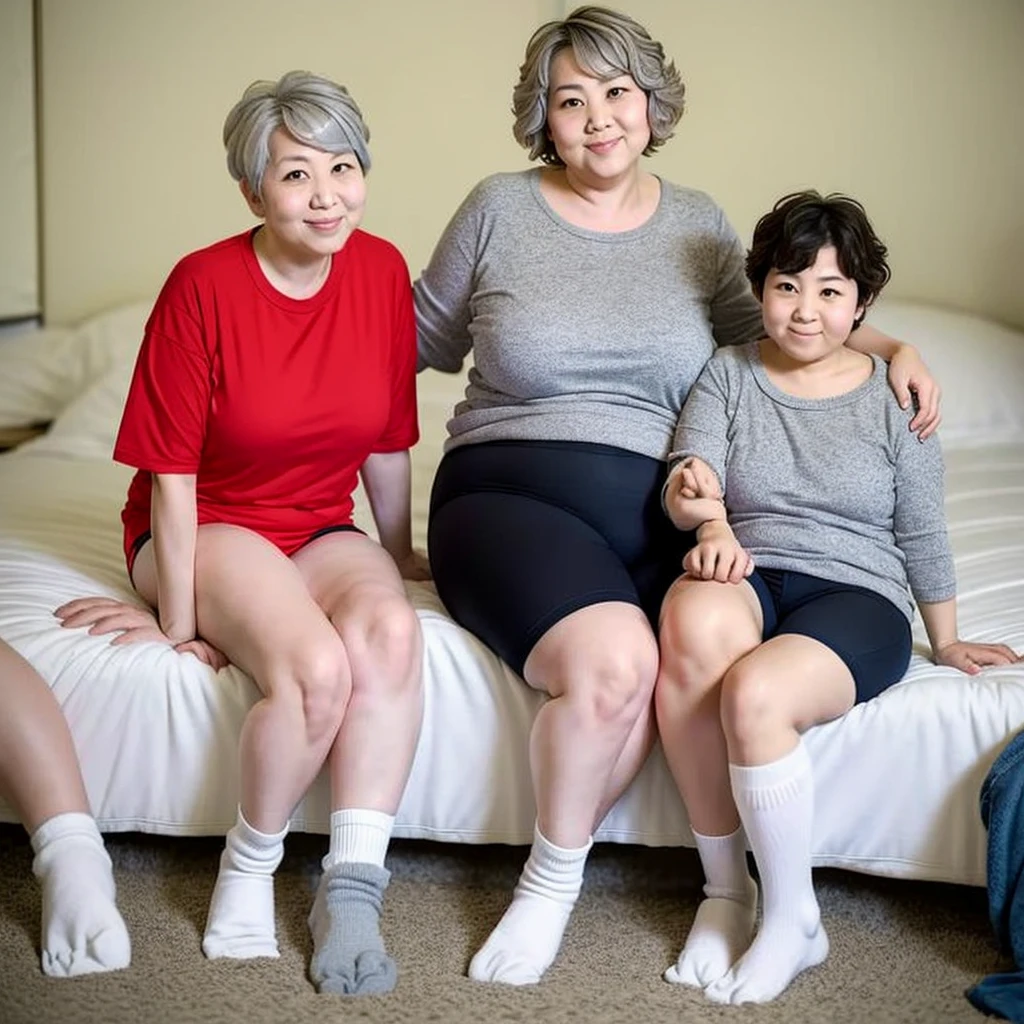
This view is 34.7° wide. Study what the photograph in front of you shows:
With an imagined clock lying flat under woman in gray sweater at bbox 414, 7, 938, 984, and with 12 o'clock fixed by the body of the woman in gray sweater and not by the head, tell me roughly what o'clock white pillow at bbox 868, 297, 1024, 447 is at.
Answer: The white pillow is roughly at 7 o'clock from the woman in gray sweater.

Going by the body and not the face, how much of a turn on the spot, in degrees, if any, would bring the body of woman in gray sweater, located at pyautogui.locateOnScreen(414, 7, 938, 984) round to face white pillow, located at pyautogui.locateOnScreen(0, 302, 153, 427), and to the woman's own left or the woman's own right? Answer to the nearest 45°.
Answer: approximately 135° to the woman's own right

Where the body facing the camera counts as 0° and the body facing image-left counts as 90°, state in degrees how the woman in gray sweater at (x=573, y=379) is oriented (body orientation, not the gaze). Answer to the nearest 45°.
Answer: approximately 0°

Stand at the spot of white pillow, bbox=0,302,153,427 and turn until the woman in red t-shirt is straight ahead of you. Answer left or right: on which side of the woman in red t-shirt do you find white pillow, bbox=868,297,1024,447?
left
